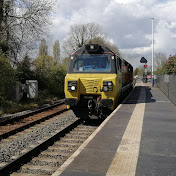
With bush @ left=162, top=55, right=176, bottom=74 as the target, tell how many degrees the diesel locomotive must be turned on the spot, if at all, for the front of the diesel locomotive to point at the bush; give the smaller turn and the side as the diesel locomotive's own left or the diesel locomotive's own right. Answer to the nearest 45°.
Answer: approximately 135° to the diesel locomotive's own left

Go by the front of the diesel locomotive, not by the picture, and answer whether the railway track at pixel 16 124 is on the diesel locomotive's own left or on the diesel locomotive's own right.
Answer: on the diesel locomotive's own right

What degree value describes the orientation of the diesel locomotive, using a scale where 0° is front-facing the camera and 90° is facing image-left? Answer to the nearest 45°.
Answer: approximately 0°

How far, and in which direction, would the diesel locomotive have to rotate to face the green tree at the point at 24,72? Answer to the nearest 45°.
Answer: approximately 135° to its right
